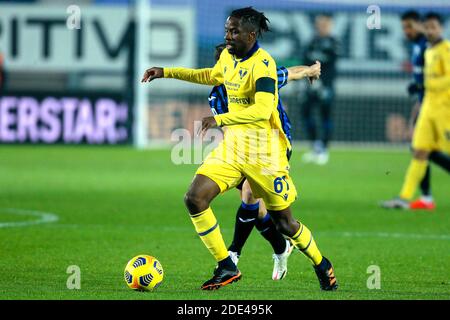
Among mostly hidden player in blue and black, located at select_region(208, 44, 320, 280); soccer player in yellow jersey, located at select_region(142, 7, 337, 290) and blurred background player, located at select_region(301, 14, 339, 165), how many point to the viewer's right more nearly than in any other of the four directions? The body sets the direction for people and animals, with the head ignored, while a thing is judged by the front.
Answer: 0

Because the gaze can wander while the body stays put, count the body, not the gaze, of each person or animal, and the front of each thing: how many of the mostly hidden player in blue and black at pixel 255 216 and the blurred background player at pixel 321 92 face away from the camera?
0

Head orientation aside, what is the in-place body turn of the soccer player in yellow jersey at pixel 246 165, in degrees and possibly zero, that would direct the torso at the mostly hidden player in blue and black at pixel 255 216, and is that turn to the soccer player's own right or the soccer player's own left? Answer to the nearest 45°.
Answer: approximately 135° to the soccer player's own right

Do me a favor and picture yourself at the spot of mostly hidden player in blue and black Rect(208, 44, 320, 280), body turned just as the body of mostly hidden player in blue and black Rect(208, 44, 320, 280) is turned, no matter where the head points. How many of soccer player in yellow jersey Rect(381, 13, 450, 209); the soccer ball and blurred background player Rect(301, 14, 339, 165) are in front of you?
1

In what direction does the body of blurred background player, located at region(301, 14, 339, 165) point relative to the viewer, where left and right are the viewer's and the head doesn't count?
facing the viewer and to the left of the viewer

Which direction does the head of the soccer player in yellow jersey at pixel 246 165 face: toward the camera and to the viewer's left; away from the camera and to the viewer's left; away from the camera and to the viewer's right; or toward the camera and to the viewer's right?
toward the camera and to the viewer's left

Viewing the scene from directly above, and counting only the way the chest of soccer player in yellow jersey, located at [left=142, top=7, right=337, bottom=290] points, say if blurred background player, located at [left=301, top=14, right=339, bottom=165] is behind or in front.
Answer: behind
